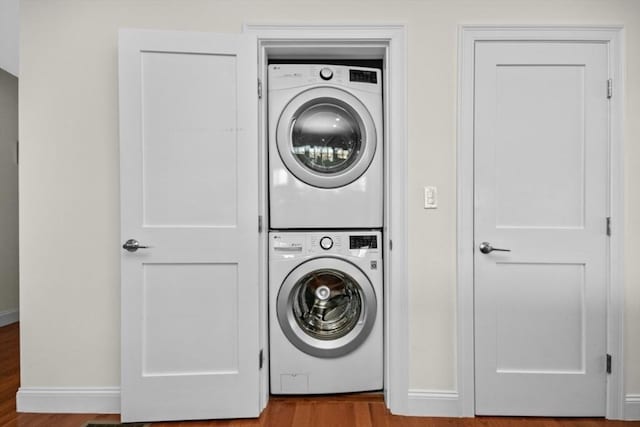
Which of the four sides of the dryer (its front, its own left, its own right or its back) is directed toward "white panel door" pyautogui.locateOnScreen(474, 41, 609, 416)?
left

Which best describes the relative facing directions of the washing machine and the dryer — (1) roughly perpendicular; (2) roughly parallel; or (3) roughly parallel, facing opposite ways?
roughly parallel

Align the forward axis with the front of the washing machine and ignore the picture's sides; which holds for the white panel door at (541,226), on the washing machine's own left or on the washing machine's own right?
on the washing machine's own left

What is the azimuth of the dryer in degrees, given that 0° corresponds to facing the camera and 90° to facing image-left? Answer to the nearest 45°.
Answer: approximately 0°

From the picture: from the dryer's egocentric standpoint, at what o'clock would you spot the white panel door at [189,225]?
The white panel door is roughly at 2 o'clock from the dryer.

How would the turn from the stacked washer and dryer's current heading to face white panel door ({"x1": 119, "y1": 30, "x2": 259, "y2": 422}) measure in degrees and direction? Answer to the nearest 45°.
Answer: approximately 45° to its right

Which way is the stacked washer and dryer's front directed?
toward the camera

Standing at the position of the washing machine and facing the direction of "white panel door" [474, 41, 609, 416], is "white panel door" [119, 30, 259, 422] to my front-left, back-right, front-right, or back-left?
back-right

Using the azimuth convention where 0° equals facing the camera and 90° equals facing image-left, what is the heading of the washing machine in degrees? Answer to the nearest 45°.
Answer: approximately 0°

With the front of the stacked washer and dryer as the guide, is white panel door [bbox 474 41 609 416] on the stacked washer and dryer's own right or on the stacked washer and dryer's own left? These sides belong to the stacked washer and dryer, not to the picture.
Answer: on the stacked washer and dryer's own left

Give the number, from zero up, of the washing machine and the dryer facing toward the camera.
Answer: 2
